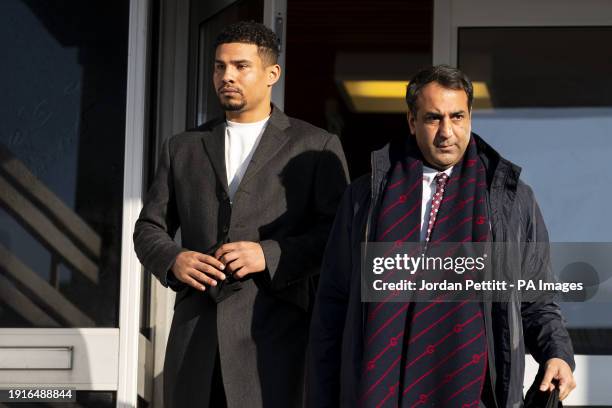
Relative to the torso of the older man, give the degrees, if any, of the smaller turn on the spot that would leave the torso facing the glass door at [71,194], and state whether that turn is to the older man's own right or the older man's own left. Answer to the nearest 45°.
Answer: approximately 135° to the older man's own right

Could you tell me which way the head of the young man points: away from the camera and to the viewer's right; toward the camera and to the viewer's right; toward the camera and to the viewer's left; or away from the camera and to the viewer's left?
toward the camera and to the viewer's left

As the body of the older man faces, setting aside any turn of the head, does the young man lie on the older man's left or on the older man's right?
on the older man's right

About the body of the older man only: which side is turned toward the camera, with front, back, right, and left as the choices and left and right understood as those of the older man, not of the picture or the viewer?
front
